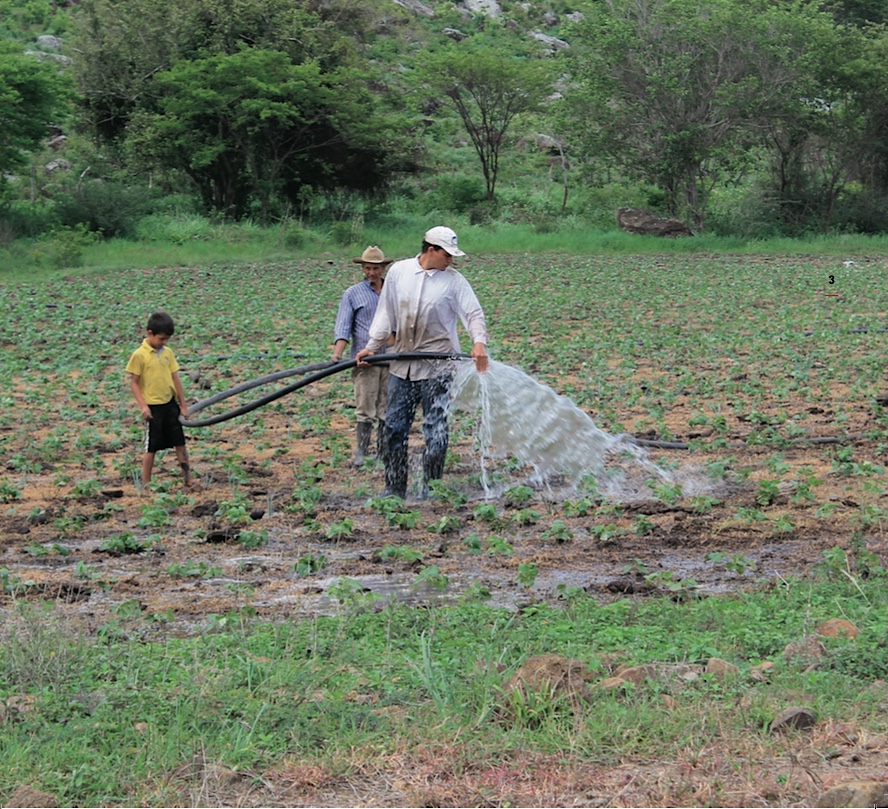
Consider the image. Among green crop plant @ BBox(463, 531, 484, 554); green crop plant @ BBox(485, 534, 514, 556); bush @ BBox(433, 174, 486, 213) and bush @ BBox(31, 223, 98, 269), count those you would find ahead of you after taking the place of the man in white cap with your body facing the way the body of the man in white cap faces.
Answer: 2

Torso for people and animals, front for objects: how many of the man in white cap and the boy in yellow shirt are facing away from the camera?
0

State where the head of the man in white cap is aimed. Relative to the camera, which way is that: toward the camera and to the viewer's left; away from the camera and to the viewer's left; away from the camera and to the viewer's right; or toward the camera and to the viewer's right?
toward the camera and to the viewer's right

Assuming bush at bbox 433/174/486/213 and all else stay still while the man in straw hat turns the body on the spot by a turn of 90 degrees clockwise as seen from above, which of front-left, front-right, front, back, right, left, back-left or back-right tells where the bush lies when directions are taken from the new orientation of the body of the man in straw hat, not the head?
back-right

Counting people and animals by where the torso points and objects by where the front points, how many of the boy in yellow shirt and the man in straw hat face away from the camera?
0

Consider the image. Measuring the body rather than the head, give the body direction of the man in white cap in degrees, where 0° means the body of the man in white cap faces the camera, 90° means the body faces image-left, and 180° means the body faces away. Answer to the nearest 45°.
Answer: approximately 0°

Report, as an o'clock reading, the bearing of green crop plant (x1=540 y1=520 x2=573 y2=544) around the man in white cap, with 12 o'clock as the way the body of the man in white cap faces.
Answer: The green crop plant is roughly at 11 o'clock from the man in white cap.

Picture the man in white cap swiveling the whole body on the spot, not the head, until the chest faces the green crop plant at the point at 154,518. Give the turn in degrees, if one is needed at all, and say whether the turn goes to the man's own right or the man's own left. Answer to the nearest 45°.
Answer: approximately 45° to the man's own right

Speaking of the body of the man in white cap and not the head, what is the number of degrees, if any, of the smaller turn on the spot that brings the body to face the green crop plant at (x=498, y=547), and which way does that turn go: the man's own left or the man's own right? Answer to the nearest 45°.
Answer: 0° — they already face it

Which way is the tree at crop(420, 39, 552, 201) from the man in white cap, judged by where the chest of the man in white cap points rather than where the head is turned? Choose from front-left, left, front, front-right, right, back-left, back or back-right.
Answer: back

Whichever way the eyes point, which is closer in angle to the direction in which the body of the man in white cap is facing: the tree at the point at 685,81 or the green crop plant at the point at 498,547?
the green crop plant

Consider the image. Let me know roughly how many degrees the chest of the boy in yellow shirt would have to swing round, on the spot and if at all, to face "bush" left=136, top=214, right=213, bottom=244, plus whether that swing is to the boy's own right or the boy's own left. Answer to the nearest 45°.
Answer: approximately 135° to the boy's own left

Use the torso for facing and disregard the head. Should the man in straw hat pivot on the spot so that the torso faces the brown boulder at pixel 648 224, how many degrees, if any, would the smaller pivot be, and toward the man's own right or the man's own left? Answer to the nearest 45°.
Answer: approximately 135° to the man's own left

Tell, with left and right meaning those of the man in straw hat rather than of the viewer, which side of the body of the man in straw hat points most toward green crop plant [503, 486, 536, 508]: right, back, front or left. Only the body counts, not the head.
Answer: front

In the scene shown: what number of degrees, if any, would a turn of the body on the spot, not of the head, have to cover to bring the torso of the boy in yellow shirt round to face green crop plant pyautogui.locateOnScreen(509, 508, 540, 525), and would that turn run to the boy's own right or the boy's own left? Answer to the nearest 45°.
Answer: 0° — they already face it

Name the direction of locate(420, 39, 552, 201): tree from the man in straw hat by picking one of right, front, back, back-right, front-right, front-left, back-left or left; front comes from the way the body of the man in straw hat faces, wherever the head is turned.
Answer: back-left

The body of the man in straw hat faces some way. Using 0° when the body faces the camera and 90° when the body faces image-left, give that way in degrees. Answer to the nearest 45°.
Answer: approximately 315°
